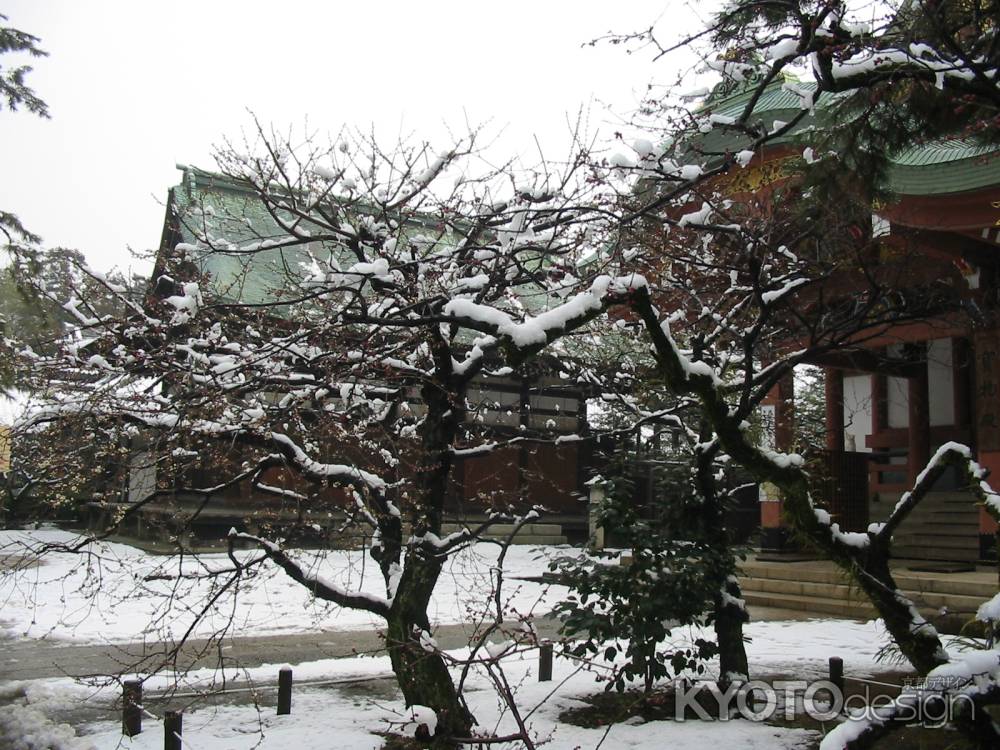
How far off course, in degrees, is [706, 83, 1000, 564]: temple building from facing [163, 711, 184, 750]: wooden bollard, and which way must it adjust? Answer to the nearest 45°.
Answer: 0° — it already faces it

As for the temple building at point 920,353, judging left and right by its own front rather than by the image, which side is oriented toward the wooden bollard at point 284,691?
front

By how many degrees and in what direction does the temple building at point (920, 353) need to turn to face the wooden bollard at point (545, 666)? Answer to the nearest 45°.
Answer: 0° — it already faces it

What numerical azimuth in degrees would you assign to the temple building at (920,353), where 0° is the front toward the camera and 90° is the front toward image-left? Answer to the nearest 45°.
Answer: approximately 45°

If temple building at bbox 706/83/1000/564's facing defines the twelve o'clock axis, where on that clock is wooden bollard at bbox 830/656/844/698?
The wooden bollard is roughly at 11 o'clock from the temple building.

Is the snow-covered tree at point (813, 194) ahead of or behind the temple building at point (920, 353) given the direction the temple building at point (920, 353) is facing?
ahead

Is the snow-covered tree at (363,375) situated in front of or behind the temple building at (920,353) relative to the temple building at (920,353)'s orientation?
in front
